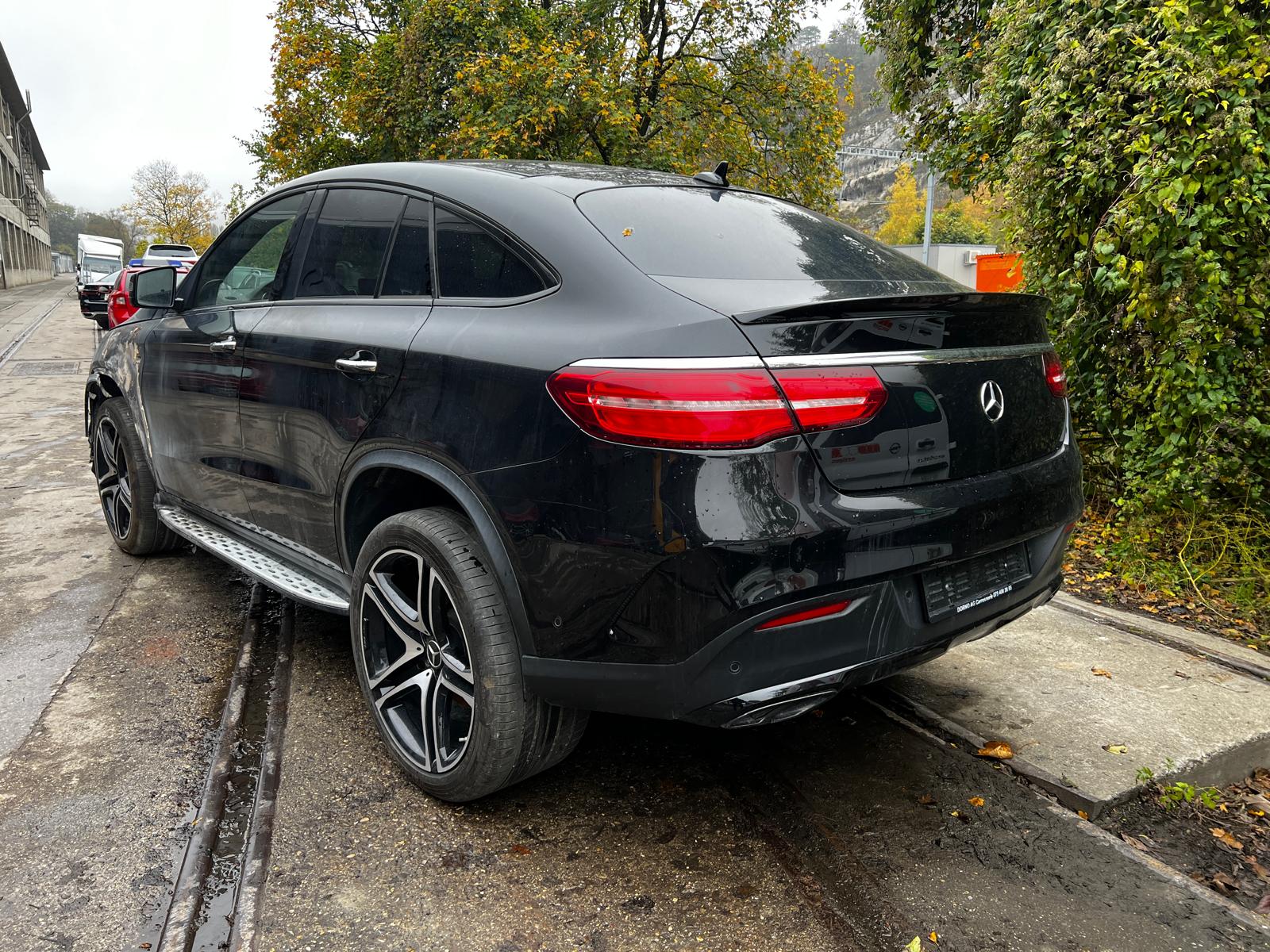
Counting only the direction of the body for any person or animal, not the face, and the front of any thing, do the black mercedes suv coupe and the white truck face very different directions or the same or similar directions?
very different directions

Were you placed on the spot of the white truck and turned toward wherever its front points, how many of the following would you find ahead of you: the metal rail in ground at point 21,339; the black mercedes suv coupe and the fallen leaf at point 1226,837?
3

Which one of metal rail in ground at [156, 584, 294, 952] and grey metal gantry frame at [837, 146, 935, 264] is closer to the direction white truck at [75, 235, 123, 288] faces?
the metal rail in ground

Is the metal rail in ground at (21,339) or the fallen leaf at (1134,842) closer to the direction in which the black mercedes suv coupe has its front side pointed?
the metal rail in ground

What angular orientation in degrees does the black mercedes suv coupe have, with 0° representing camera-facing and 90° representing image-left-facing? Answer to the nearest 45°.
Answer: approximately 135°

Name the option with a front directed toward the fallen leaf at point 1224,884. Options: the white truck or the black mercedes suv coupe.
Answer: the white truck

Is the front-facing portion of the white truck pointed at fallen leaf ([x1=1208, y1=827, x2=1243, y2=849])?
yes

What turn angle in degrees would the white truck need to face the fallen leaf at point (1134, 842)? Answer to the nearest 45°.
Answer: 0° — it already faces it

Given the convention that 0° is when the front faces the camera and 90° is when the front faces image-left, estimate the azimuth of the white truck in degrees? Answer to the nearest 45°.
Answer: approximately 0°

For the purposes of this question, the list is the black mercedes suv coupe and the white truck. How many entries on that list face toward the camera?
1

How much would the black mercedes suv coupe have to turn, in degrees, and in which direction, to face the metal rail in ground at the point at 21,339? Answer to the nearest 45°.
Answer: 0° — it already faces it

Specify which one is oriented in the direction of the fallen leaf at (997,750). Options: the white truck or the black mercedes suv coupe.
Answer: the white truck

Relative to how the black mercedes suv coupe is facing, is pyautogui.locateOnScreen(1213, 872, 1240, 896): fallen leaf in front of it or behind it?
behind
